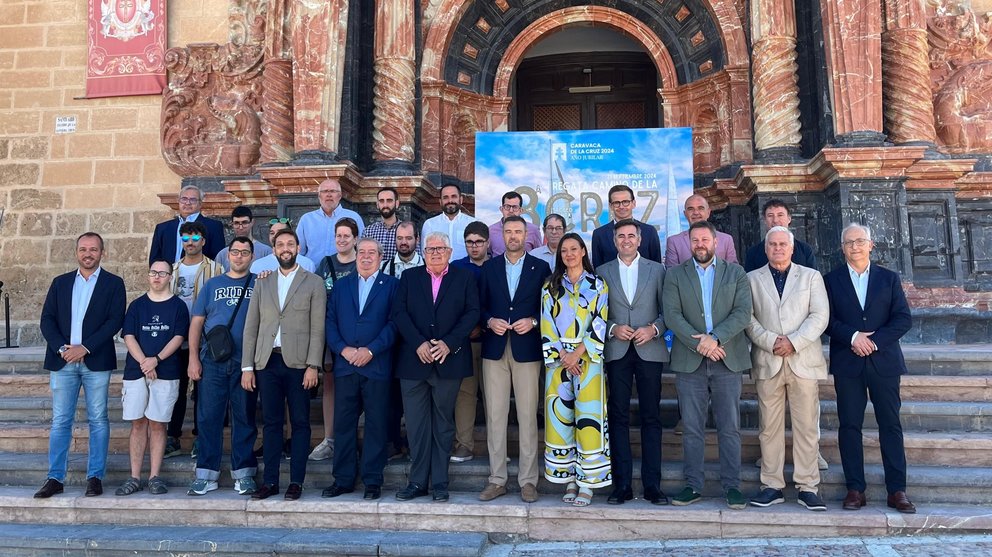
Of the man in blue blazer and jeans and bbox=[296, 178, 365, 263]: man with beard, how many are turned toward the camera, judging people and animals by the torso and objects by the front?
2

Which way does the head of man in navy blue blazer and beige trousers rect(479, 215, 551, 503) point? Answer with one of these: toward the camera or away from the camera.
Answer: toward the camera

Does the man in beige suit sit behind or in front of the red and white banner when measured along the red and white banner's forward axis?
in front

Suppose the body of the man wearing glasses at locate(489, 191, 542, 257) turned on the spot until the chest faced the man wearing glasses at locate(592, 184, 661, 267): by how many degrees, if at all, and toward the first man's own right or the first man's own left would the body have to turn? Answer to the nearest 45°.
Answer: approximately 45° to the first man's own left

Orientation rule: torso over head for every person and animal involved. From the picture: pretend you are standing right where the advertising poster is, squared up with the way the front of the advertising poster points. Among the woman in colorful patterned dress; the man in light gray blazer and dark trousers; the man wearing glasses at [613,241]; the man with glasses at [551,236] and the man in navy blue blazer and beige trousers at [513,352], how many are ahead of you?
5

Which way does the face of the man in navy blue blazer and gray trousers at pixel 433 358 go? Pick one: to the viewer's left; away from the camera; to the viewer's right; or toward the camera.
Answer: toward the camera

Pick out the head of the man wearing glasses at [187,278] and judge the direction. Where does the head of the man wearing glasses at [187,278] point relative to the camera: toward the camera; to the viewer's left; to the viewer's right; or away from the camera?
toward the camera

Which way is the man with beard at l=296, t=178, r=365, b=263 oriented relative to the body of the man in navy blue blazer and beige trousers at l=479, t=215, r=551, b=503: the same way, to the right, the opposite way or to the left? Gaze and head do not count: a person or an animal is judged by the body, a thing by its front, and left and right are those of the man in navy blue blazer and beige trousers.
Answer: the same way

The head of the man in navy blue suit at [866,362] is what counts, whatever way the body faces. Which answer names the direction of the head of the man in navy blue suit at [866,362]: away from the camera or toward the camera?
toward the camera

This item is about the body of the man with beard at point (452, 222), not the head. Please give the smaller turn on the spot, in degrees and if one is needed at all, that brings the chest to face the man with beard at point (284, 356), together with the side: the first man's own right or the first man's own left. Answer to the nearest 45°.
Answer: approximately 45° to the first man's own right

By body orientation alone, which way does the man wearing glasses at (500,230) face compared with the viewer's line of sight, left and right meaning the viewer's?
facing the viewer

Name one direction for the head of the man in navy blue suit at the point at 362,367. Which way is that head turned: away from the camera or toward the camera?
toward the camera

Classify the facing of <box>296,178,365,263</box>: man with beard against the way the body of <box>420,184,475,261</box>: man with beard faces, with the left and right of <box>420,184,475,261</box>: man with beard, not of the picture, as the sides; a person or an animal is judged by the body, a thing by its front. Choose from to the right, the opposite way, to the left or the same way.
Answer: the same way

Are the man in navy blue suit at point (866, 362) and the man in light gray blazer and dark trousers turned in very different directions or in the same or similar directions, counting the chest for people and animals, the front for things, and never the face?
same or similar directions

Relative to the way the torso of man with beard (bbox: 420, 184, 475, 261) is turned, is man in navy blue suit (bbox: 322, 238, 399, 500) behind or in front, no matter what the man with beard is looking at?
in front

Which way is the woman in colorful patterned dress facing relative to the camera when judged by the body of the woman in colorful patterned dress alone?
toward the camera

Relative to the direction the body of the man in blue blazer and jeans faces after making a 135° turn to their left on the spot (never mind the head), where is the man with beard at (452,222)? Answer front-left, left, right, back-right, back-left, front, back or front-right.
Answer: front-right

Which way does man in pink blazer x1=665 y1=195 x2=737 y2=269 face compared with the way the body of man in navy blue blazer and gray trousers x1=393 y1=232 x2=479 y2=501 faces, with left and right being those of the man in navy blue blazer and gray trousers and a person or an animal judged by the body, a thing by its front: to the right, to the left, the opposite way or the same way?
the same way

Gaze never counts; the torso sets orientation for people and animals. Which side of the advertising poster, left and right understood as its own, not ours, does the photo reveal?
front
